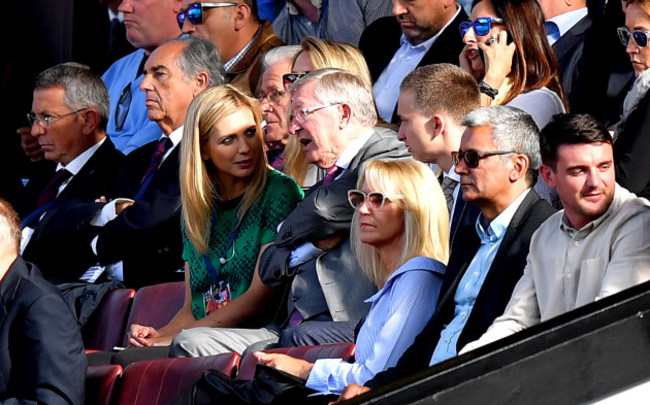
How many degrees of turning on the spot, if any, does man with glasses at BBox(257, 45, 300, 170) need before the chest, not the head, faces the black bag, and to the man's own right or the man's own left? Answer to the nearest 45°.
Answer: approximately 45° to the man's own left

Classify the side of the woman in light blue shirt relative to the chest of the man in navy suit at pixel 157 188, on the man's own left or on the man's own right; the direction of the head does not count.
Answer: on the man's own left

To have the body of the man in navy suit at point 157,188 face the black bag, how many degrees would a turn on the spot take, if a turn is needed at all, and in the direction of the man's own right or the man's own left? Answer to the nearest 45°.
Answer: approximately 45° to the man's own left

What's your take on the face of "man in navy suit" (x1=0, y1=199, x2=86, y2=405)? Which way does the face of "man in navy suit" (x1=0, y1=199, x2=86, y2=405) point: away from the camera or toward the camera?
away from the camera

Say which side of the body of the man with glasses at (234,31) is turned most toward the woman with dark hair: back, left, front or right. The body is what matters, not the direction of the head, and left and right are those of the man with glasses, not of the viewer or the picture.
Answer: left

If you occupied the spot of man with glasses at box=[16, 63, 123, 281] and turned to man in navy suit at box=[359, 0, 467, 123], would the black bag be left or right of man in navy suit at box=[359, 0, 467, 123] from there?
right
